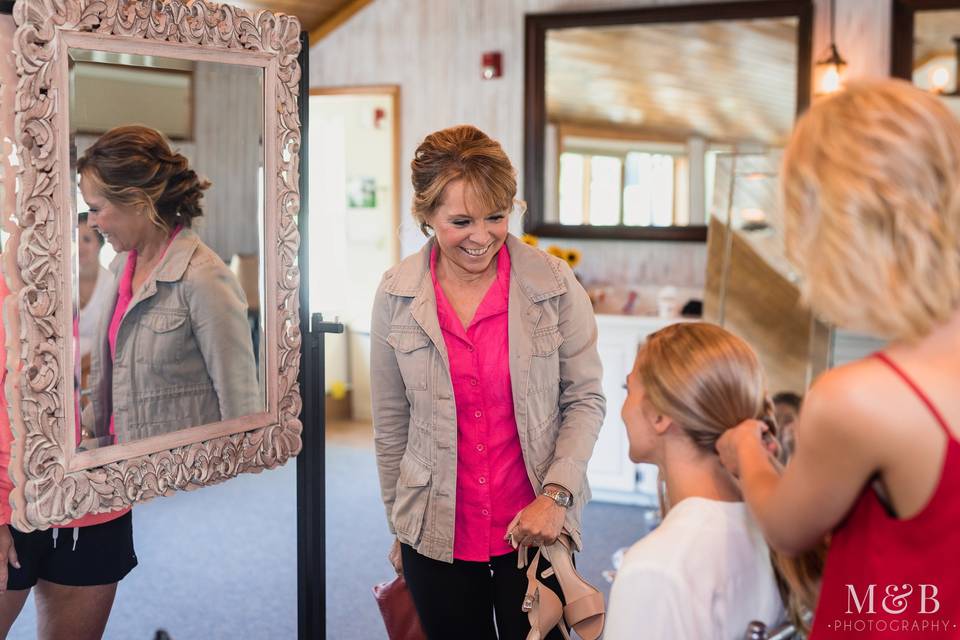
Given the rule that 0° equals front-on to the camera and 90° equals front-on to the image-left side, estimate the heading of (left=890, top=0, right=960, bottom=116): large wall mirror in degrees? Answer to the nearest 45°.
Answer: approximately 0°

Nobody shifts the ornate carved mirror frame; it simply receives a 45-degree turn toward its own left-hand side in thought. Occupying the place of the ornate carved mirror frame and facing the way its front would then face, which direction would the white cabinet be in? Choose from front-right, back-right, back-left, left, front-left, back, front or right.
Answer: front-left

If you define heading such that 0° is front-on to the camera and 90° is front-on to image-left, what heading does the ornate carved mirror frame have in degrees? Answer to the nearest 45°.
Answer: approximately 315°

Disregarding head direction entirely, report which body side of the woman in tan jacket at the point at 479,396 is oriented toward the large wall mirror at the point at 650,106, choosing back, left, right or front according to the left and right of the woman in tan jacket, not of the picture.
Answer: back

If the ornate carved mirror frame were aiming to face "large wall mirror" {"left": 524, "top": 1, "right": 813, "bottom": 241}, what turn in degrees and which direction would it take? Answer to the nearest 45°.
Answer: approximately 90° to its left

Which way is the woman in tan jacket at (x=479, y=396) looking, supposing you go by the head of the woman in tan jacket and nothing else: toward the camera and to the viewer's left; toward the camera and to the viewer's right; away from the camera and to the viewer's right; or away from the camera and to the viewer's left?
toward the camera and to the viewer's right

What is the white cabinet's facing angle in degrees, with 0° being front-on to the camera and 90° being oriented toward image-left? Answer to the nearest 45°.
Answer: approximately 0°

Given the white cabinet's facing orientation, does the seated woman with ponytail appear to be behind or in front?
in front

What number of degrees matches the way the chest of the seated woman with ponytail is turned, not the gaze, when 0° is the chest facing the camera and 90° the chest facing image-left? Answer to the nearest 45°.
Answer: approximately 135°
